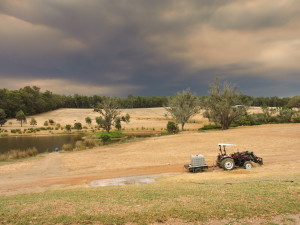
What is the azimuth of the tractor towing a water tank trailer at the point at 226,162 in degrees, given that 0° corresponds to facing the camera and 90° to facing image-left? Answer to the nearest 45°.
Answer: approximately 270°
